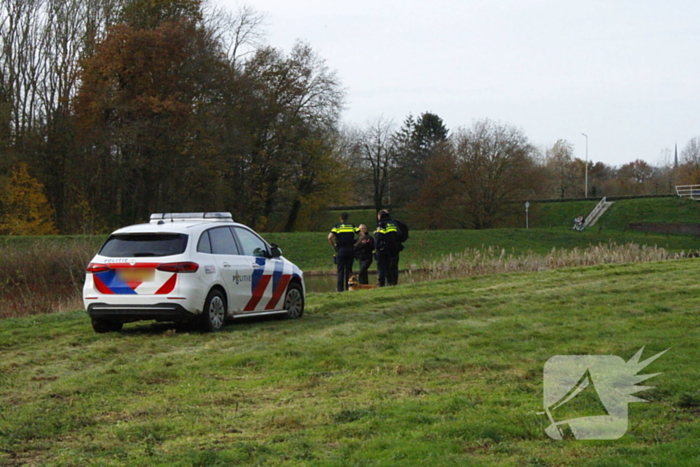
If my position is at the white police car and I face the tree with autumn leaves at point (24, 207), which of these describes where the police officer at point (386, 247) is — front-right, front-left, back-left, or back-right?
front-right

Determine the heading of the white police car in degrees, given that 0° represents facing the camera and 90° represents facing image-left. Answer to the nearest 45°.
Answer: approximately 225°

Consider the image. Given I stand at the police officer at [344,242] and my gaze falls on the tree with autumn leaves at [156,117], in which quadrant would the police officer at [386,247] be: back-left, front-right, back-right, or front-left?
back-right

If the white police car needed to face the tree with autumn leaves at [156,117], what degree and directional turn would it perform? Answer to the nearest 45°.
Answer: approximately 45° to its left

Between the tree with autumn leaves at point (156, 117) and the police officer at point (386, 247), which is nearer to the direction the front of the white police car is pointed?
the police officer

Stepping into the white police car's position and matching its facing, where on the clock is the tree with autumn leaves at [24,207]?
The tree with autumn leaves is roughly at 10 o'clock from the white police car.

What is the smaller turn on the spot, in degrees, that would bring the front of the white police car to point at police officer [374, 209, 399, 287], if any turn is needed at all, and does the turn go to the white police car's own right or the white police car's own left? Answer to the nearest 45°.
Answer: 0° — it already faces them

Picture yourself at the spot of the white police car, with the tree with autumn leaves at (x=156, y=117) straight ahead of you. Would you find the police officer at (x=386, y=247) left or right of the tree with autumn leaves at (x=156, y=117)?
right
